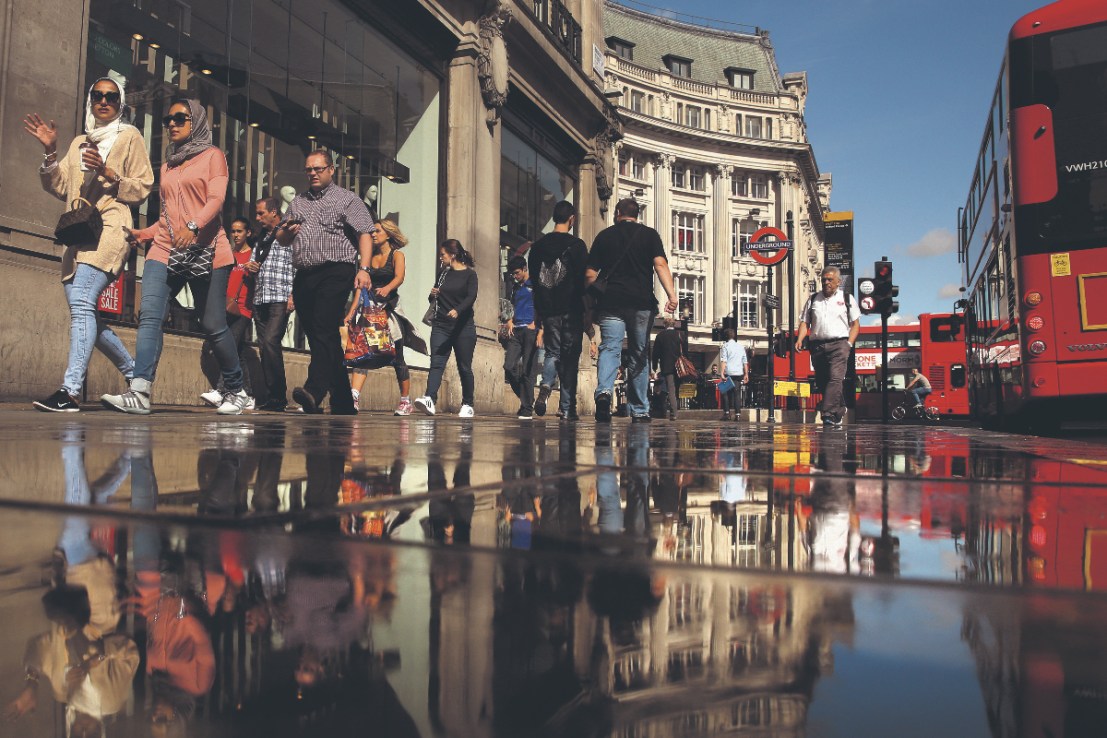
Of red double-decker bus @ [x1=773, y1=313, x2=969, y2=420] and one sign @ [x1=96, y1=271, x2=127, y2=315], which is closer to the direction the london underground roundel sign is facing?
the one sign

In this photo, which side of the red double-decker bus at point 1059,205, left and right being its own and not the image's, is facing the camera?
back

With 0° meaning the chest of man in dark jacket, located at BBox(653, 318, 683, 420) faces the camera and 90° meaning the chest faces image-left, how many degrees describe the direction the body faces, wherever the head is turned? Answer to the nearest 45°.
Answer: approximately 180°
